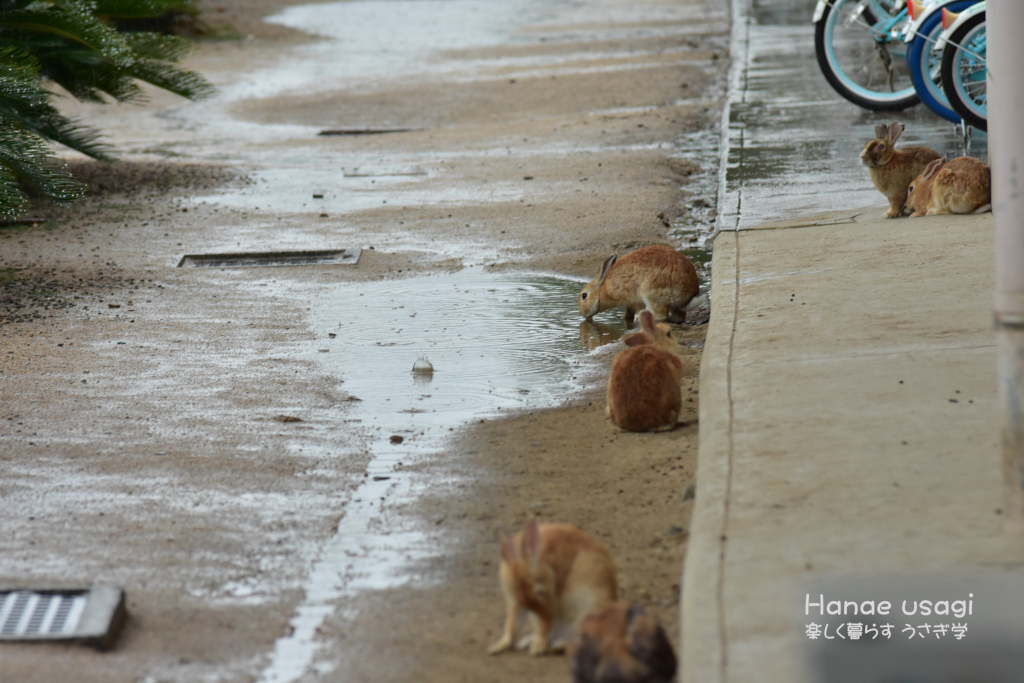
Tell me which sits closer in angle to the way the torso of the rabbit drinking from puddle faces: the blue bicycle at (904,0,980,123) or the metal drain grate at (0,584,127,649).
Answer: the metal drain grate

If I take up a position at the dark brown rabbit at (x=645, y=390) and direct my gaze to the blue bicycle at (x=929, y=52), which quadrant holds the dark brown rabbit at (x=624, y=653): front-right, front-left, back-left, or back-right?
back-right

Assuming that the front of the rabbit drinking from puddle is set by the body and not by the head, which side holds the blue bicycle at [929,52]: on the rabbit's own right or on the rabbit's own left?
on the rabbit's own right

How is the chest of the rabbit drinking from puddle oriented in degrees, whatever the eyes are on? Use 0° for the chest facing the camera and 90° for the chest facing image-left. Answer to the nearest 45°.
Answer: approximately 90°

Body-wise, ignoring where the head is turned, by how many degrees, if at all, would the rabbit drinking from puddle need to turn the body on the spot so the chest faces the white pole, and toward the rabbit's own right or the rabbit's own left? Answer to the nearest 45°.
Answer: approximately 90° to the rabbit's own left
